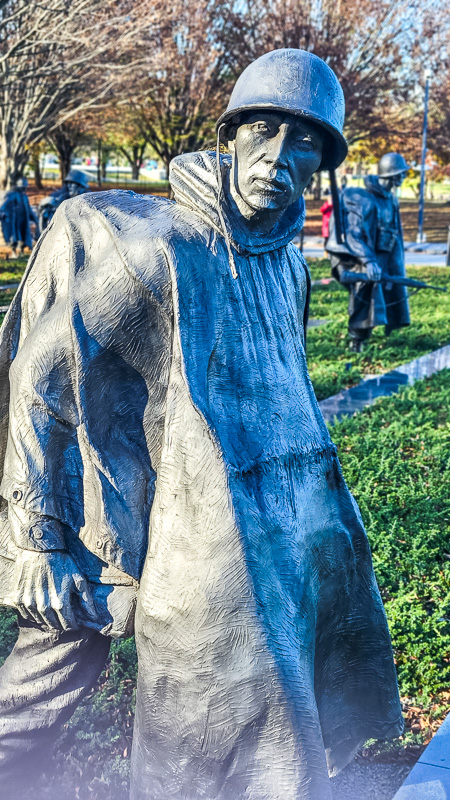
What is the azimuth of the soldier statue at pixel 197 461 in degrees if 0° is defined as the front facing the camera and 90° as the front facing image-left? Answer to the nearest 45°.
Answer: approximately 315°

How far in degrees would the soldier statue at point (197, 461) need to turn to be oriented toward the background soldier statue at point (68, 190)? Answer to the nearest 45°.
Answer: approximately 135° to its left

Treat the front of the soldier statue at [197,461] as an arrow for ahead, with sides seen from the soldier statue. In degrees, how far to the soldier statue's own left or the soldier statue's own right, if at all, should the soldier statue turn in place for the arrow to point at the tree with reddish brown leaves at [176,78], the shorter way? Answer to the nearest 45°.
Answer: approximately 135° to the soldier statue's own left

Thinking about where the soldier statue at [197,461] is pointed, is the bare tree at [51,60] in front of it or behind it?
behind

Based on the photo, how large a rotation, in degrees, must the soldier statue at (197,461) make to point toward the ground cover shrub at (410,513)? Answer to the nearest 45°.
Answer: approximately 135° to its left

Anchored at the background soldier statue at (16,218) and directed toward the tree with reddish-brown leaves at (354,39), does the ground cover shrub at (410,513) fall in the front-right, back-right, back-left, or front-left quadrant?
back-right
